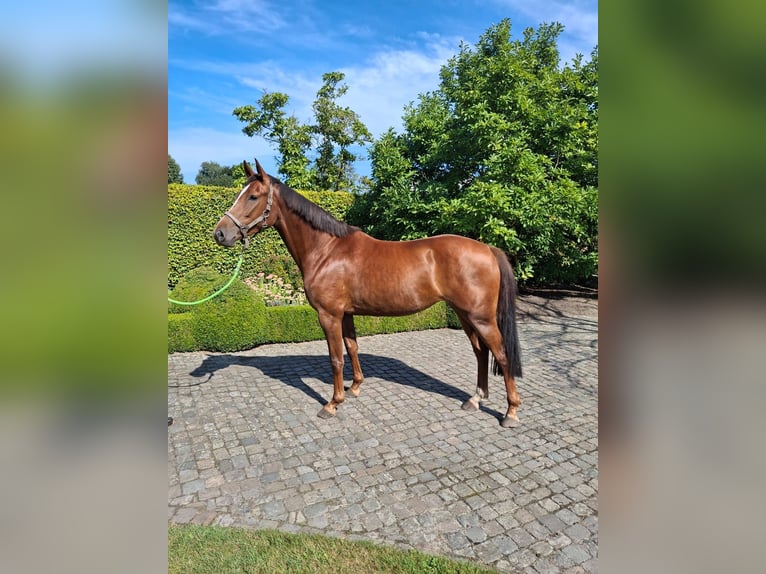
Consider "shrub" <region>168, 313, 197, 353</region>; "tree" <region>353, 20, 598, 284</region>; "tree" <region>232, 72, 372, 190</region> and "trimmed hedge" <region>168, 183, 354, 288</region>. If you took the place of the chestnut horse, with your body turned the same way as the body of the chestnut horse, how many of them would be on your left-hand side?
0

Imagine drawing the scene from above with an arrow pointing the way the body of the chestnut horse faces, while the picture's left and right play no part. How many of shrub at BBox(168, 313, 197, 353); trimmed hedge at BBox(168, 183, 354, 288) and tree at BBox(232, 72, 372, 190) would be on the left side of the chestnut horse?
0

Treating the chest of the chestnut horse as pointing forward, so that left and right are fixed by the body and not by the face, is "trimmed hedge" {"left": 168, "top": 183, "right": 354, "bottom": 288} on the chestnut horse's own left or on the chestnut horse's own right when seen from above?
on the chestnut horse's own right

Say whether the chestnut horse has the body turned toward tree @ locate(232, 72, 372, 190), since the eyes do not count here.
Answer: no

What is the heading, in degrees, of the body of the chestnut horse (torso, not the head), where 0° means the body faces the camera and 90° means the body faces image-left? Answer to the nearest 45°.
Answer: approximately 90°
